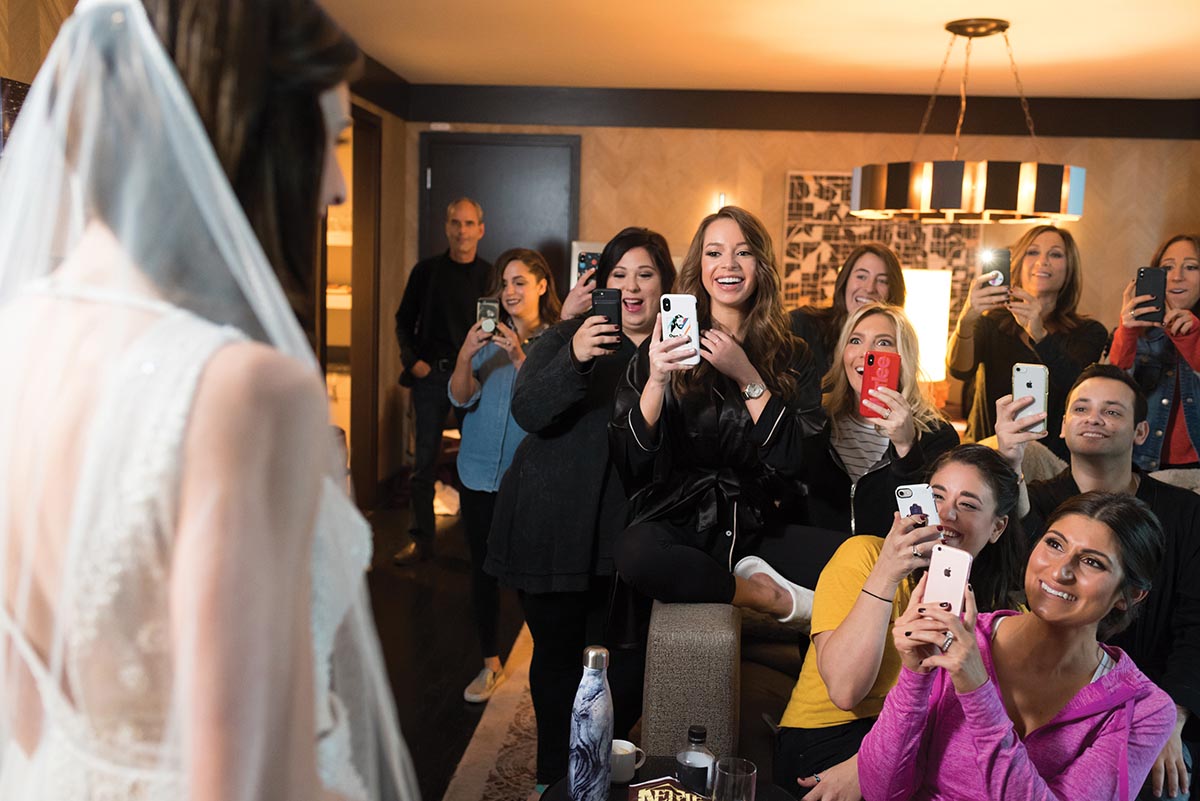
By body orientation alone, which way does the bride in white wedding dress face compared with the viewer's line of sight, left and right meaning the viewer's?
facing away from the viewer and to the right of the viewer

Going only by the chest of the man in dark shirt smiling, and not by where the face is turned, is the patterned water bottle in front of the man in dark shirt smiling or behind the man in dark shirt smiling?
in front

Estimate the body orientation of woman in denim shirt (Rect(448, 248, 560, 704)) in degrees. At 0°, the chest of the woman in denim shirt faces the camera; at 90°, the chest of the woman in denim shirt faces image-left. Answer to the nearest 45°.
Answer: approximately 45°

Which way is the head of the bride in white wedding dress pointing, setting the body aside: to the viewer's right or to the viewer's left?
to the viewer's right

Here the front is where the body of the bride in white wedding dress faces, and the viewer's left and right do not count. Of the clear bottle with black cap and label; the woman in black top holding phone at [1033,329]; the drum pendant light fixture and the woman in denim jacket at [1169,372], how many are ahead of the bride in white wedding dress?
4

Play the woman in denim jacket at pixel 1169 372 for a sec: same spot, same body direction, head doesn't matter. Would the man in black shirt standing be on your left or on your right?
on your right

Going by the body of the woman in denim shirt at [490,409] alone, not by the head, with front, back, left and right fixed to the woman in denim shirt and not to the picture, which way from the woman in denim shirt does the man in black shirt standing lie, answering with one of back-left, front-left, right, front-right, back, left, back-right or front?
back-right

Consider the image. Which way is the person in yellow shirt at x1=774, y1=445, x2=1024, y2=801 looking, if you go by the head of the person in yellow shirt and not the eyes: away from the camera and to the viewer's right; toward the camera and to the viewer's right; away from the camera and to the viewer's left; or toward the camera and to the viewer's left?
toward the camera and to the viewer's left

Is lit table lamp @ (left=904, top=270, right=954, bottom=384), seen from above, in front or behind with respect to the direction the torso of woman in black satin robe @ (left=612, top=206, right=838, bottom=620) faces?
behind

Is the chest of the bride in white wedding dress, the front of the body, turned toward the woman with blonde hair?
yes

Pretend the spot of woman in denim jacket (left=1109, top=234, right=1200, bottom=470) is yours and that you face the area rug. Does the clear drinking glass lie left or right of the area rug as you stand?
left

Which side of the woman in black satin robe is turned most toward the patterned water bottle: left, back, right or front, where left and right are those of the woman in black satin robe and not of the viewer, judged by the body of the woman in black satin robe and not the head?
front
